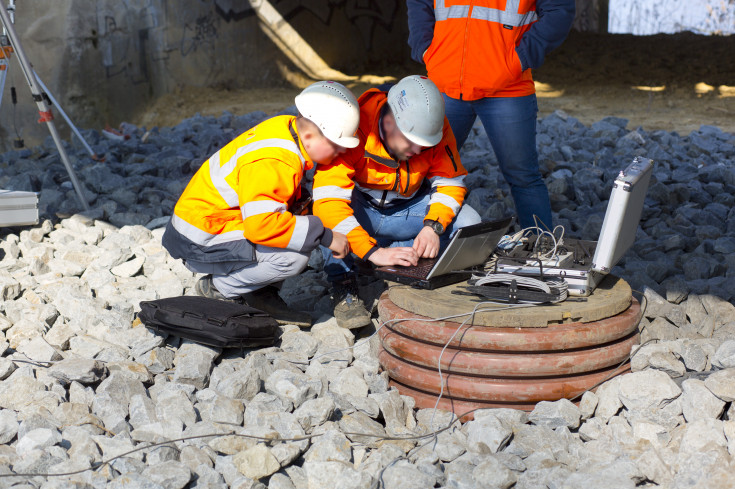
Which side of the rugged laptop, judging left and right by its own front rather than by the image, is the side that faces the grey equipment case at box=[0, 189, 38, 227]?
front

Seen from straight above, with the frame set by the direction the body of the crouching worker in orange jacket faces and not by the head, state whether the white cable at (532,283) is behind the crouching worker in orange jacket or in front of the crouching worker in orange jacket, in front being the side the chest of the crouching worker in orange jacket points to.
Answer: in front

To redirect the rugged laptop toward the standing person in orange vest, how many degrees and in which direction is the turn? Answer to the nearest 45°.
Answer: approximately 45° to its right

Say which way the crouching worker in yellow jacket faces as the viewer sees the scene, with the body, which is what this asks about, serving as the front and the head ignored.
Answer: to the viewer's right

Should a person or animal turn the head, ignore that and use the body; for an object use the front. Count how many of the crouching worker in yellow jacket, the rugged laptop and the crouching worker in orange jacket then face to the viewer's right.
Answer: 1

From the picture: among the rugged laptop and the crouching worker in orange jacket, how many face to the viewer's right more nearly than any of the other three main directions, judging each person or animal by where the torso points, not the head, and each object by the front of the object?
0

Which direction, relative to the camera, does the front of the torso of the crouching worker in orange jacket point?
toward the camera

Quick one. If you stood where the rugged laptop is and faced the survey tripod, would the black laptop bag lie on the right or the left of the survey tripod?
left

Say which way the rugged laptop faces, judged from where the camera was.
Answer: facing away from the viewer and to the left of the viewer

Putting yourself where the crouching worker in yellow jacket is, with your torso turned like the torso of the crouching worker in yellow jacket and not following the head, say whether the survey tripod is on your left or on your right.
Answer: on your left

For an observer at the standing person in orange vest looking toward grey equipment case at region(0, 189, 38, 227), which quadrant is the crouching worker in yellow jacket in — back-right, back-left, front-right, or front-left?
front-left

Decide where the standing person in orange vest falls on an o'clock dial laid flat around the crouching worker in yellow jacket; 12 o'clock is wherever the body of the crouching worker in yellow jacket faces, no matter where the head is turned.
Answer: The standing person in orange vest is roughly at 11 o'clock from the crouching worker in yellow jacket.

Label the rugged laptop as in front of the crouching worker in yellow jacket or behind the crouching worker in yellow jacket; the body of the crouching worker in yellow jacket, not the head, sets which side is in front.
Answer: in front

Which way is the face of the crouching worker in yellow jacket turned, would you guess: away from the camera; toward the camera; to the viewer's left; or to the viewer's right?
to the viewer's right
